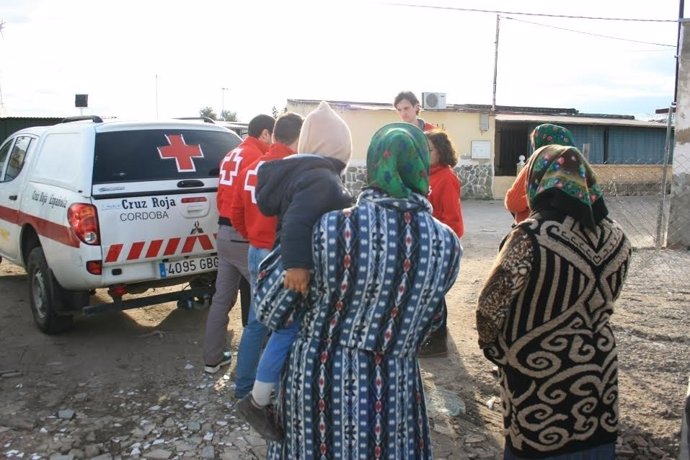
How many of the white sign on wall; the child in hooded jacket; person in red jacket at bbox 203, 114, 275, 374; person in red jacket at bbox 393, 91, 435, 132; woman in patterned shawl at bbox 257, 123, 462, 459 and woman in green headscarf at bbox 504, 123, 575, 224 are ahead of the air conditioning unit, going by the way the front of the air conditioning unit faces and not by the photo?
5

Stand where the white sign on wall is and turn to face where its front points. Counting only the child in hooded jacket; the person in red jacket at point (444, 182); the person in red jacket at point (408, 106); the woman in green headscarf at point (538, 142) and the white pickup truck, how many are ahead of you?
5

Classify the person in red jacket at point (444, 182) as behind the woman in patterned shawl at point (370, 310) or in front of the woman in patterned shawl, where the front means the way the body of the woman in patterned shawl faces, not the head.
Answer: in front

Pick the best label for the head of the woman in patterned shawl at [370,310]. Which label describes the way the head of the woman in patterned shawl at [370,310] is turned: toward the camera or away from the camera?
away from the camera

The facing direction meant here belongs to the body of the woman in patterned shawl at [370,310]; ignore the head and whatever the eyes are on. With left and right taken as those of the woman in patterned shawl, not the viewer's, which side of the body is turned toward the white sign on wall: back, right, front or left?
front

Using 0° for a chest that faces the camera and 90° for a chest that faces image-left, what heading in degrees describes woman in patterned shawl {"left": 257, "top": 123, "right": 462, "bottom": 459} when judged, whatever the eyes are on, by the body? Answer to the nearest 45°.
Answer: approximately 180°

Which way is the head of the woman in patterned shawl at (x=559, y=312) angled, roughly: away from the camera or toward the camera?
away from the camera

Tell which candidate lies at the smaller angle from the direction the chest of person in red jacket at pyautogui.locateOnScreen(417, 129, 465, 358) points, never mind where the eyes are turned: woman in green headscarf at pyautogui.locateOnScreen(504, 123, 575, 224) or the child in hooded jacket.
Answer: the child in hooded jacket

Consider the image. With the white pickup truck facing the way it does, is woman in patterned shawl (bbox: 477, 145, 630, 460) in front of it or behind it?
behind
